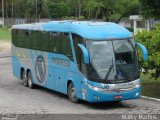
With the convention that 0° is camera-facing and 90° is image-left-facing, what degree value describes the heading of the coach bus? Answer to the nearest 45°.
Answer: approximately 315°

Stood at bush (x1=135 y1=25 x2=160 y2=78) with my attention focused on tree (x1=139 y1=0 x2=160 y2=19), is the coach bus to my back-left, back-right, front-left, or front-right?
back-left

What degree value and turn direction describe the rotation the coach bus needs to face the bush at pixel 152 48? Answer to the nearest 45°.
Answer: approximately 90° to its left

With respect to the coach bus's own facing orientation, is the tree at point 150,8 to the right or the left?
on its left
